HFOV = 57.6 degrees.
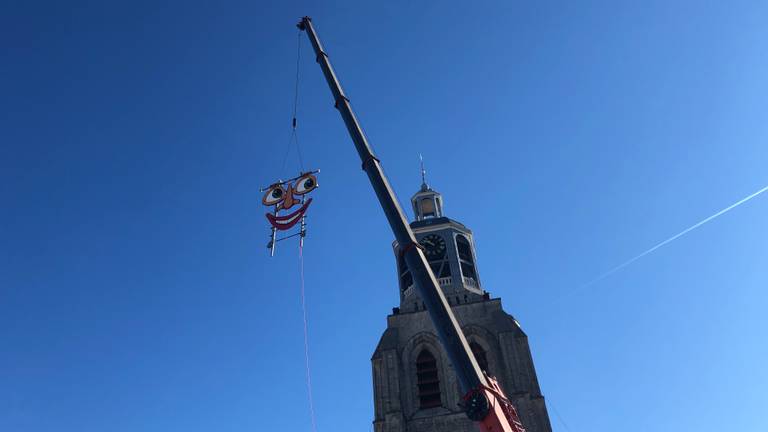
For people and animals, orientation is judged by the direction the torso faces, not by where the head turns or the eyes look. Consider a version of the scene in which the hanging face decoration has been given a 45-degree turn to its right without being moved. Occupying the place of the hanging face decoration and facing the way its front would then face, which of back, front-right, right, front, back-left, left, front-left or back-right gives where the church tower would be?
back

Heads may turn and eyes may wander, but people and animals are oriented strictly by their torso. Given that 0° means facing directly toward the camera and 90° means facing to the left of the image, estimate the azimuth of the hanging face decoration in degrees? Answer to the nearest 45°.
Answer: approximately 0°
